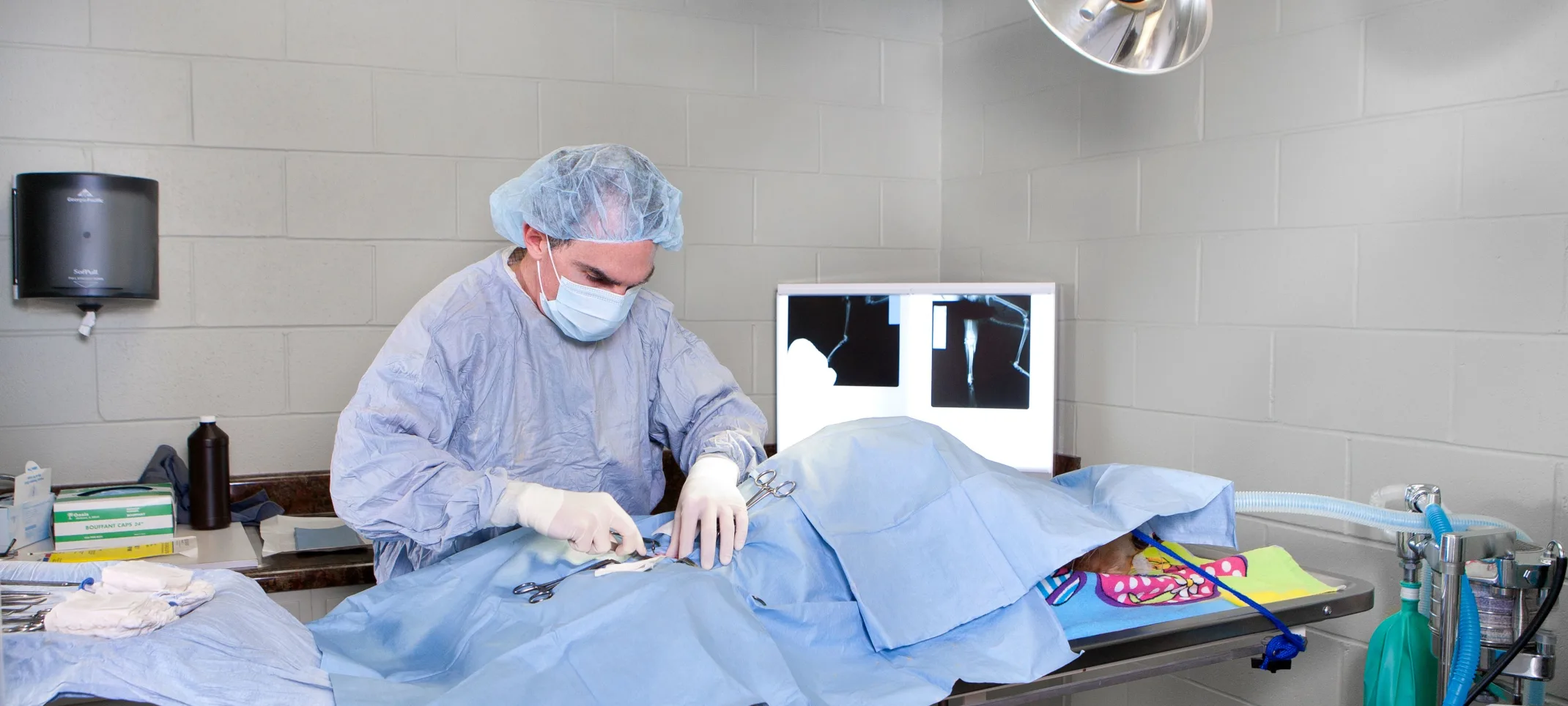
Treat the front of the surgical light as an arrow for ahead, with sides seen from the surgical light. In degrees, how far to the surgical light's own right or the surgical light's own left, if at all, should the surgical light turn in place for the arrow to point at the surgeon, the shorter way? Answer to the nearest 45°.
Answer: approximately 45° to the surgical light's own right

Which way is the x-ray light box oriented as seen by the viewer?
toward the camera

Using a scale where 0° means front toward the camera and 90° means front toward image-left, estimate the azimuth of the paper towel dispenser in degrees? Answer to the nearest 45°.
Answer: approximately 0°

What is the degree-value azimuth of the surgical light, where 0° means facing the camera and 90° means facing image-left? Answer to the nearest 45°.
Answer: approximately 45°

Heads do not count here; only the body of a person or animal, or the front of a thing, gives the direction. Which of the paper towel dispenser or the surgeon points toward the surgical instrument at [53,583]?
the paper towel dispenser

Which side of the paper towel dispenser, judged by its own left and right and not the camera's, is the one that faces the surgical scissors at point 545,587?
front

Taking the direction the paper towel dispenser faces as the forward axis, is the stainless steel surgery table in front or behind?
in front

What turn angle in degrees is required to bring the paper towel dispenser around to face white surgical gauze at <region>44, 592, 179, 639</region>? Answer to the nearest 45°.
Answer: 0° — it already faces it

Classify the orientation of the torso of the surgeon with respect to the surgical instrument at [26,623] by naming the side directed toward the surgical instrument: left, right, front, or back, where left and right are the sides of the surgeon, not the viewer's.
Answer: right

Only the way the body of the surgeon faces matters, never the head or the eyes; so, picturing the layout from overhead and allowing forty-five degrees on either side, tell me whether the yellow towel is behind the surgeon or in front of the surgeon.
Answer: in front

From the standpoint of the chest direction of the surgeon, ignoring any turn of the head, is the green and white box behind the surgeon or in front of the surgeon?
behind

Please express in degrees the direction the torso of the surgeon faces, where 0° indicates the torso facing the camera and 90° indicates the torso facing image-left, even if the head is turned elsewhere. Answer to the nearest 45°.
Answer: approximately 315°

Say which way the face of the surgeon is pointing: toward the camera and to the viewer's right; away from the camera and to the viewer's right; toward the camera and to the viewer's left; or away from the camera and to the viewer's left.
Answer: toward the camera and to the viewer's right

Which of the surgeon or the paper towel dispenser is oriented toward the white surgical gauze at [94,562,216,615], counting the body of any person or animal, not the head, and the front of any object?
the paper towel dispenser
